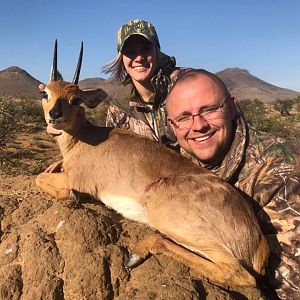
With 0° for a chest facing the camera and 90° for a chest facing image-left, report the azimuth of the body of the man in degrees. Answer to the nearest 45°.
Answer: approximately 45°

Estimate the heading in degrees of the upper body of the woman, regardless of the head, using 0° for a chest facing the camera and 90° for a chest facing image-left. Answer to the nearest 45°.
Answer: approximately 0°

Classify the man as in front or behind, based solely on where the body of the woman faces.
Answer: in front
